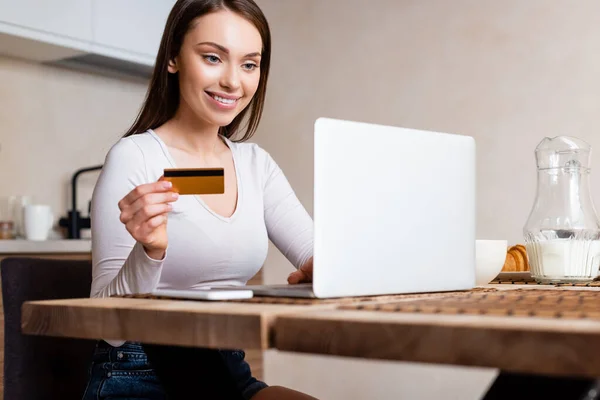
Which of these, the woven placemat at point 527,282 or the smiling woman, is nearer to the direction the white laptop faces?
the smiling woman

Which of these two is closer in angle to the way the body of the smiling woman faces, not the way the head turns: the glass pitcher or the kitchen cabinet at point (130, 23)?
the glass pitcher

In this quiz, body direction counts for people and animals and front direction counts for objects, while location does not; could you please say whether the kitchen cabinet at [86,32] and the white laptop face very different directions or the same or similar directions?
very different directions

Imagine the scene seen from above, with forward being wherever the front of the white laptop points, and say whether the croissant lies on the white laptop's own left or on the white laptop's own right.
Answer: on the white laptop's own right

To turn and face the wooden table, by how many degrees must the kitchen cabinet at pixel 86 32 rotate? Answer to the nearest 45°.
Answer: approximately 45° to its right
